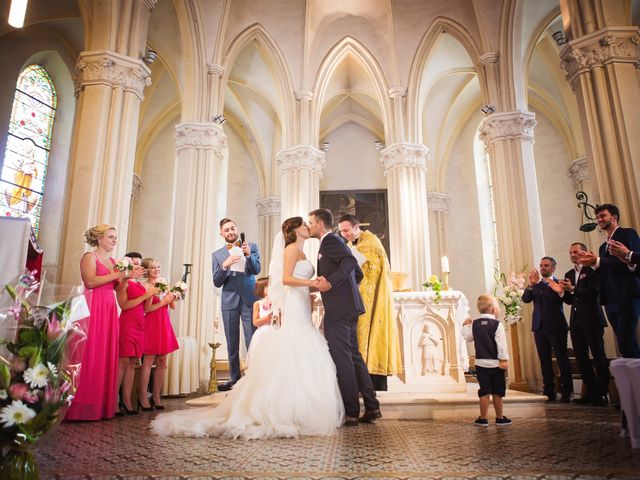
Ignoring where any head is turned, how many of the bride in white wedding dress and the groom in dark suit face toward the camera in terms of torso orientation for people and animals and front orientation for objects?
0

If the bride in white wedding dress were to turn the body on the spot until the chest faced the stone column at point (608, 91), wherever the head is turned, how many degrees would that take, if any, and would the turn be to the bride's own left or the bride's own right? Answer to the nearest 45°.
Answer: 0° — they already face it

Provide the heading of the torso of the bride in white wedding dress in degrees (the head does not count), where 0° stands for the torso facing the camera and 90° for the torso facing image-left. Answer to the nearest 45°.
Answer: approximately 270°

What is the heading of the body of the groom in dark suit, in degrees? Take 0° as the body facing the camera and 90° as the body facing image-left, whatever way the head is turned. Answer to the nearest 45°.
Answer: approximately 90°

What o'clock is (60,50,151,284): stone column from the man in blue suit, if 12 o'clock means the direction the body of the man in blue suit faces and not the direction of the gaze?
The stone column is roughly at 4 o'clock from the man in blue suit.

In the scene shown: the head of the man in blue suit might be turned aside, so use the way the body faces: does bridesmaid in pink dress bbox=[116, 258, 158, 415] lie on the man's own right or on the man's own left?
on the man's own right

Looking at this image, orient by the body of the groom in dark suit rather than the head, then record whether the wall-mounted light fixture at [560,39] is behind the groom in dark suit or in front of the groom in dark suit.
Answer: behind

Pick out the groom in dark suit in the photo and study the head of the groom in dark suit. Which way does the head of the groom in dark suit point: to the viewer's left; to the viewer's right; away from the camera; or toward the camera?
to the viewer's left

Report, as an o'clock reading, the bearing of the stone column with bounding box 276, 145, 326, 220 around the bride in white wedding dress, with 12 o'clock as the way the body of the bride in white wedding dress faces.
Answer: The stone column is roughly at 9 o'clock from the bride in white wedding dress.

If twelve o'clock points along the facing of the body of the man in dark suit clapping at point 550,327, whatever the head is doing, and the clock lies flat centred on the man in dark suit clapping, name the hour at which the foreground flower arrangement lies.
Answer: The foreground flower arrangement is roughly at 11 o'clock from the man in dark suit clapping.

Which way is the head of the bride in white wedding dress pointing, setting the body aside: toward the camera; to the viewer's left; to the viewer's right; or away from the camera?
to the viewer's right

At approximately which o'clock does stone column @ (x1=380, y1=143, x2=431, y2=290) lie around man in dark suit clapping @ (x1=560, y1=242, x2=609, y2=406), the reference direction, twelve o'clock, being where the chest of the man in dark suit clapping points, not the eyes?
The stone column is roughly at 3 o'clock from the man in dark suit clapping.

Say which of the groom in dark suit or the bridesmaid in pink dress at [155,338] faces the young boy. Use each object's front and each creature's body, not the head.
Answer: the bridesmaid in pink dress

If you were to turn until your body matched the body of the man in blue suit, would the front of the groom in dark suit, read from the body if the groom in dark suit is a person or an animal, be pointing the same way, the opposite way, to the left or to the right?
to the right

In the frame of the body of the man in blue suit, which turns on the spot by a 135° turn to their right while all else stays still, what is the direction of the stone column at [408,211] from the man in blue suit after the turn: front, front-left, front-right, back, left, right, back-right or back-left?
right

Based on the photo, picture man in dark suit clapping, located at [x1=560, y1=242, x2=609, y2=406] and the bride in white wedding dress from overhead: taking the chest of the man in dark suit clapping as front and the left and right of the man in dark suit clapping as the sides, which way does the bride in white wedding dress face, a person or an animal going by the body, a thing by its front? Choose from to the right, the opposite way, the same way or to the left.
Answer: the opposite way
